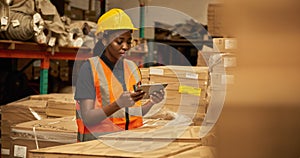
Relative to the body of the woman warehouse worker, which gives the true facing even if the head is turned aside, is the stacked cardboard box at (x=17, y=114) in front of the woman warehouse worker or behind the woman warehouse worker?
behind

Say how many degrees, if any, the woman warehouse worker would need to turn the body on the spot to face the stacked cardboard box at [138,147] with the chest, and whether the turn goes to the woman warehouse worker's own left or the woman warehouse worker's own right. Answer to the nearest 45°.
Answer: approximately 45° to the woman warehouse worker's own right

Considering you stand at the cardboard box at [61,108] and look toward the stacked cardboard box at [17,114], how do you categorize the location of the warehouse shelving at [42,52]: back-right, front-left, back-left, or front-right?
front-right

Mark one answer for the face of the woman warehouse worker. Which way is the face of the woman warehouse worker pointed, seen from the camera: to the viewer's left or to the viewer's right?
to the viewer's right

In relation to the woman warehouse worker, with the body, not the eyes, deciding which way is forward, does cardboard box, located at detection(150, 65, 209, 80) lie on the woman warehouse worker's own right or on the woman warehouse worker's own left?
on the woman warehouse worker's own left

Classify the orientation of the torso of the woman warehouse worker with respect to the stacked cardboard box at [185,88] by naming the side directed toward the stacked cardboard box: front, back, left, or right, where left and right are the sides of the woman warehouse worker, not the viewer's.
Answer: left

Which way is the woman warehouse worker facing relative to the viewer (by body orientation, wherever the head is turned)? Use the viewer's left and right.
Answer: facing the viewer and to the right of the viewer

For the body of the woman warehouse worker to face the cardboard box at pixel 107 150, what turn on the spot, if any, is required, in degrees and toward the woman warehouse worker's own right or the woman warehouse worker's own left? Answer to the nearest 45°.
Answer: approximately 45° to the woman warehouse worker's own right

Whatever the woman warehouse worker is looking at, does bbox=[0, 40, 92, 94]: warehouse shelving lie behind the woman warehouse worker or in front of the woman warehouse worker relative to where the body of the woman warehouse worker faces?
behind
